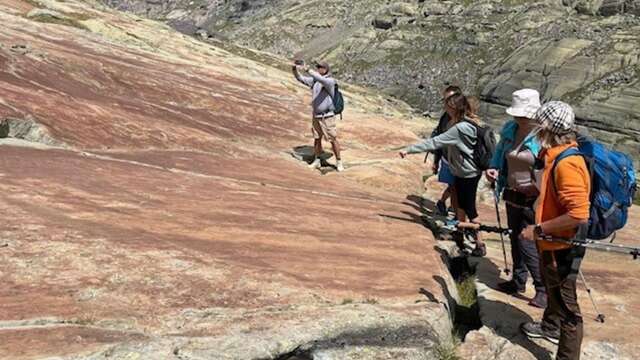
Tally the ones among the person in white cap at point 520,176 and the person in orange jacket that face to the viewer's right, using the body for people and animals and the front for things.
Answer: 0

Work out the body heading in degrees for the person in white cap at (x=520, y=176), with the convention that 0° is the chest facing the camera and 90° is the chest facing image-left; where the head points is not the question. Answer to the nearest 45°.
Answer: approximately 45°

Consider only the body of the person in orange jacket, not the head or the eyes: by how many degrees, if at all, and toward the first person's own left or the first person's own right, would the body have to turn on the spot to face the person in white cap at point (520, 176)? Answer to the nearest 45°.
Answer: approximately 90° to the first person's own right

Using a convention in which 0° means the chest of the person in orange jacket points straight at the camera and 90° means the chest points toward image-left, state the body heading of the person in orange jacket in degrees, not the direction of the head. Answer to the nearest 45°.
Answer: approximately 90°

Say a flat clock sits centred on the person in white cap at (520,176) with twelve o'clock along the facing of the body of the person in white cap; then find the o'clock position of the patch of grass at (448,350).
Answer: The patch of grass is roughly at 11 o'clock from the person in white cap.

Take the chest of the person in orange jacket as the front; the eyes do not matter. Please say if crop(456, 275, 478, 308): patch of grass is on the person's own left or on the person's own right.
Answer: on the person's own right
